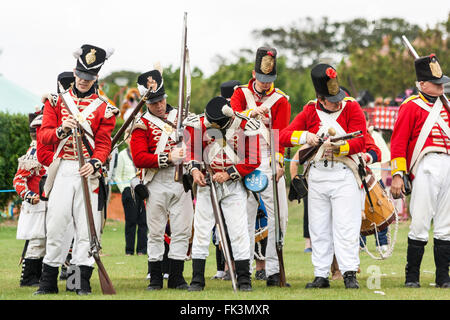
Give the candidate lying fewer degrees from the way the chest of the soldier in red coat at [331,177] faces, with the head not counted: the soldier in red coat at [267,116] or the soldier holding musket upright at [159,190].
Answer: the soldier holding musket upright

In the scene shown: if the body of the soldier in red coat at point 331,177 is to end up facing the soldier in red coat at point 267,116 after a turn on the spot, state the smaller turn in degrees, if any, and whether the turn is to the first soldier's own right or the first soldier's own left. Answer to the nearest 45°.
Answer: approximately 135° to the first soldier's own right

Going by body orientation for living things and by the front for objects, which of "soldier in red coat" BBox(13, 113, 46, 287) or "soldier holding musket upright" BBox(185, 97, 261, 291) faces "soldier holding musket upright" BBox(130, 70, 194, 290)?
the soldier in red coat

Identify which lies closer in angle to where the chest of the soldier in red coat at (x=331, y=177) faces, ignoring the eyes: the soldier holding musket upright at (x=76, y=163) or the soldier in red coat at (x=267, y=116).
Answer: the soldier holding musket upright

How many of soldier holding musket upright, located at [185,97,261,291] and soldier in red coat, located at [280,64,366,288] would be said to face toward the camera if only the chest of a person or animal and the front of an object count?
2

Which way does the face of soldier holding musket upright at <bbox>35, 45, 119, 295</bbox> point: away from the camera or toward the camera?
toward the camera

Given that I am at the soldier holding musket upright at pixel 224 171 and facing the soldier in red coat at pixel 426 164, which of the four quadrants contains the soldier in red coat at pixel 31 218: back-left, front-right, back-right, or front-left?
back-left

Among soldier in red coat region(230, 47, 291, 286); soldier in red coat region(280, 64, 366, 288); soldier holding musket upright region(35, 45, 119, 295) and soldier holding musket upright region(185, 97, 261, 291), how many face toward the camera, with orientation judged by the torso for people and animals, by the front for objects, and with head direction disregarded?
4

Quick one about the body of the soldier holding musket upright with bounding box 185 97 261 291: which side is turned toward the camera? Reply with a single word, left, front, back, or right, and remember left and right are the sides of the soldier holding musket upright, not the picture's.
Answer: front

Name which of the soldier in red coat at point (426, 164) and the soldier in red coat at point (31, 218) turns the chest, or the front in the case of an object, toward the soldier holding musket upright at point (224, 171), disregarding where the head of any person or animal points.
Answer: the soldier in red coat at point (31, 218)

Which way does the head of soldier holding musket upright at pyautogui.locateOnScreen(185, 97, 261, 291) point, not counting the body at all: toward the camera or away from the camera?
toward the camera

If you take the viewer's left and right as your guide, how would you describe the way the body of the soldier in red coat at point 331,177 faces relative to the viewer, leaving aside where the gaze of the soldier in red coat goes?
facing the viewer

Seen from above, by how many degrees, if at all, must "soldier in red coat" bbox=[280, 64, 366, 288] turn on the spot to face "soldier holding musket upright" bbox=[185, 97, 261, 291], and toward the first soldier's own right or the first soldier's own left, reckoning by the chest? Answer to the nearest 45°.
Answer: approximately 90° to the first soldier's own right

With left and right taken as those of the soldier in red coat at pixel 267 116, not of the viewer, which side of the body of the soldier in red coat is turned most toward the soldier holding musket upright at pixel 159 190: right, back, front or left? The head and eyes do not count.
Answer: right

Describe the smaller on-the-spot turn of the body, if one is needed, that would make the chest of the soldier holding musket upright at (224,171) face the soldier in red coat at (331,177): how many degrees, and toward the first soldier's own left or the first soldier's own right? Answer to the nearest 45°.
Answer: approximately 90° to the first soldier's own left

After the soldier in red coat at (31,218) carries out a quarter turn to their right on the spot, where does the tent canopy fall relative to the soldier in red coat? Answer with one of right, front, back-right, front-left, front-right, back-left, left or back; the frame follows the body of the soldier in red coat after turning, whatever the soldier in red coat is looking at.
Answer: back-right
